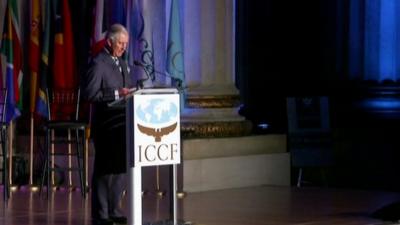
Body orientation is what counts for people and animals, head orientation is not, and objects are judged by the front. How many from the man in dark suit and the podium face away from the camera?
0

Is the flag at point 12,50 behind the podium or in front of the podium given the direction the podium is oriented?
behind

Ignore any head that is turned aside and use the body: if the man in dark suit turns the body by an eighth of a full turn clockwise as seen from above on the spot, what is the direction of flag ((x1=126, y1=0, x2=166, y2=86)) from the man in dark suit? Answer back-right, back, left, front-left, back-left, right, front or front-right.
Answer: back

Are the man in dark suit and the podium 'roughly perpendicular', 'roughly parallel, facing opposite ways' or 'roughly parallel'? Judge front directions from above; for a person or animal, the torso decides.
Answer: roughly parallel

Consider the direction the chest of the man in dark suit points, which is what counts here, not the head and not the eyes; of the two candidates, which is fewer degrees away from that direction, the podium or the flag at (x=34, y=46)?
the podium

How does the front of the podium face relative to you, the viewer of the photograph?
facing the viewer and to the right of the viewer

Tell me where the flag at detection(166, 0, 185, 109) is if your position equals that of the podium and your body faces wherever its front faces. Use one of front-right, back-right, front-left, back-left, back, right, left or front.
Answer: back-left

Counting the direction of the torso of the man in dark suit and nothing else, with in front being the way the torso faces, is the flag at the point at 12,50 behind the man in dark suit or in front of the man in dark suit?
behind

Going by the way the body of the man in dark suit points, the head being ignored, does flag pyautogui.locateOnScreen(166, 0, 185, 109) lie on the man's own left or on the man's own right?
on the man's own left

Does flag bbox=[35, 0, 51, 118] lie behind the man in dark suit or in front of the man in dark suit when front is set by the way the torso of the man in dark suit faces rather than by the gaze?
behind

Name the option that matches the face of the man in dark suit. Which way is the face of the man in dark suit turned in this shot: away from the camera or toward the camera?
toward the camera
